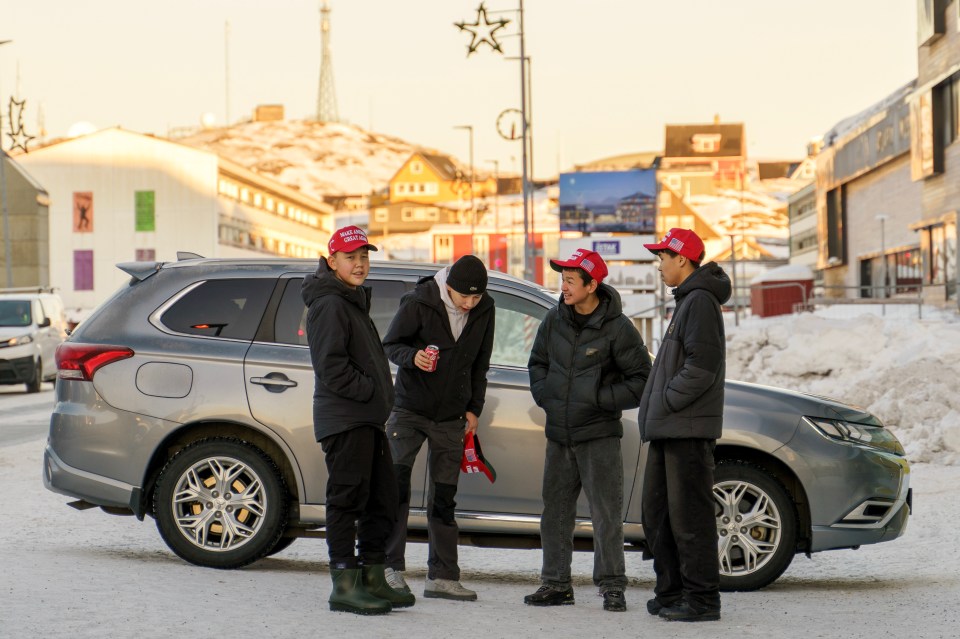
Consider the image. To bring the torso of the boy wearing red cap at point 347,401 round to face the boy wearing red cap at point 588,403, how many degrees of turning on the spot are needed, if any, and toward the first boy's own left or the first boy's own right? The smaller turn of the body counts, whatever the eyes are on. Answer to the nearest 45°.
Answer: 0° — they already face them

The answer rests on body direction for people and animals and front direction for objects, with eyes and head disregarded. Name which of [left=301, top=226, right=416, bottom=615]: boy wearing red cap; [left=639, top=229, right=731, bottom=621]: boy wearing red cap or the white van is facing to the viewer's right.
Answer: [left=301, top=226, right=416, bottom=615]: boy wearing red cap

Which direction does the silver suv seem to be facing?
to the viewer's right

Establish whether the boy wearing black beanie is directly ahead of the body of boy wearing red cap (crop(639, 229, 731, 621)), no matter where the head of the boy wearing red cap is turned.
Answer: yes

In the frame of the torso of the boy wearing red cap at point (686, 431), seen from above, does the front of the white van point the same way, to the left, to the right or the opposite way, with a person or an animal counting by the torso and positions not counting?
to the left

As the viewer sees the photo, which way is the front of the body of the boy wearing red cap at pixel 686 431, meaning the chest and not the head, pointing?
to the viewer's left

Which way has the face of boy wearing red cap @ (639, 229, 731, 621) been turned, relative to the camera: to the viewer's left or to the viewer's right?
to the viewer's left

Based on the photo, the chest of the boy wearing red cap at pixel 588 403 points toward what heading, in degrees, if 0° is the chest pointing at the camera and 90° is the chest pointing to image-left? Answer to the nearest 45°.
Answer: approximately 45°

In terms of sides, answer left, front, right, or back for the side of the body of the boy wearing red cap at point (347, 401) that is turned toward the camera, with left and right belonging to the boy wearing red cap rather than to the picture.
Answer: right

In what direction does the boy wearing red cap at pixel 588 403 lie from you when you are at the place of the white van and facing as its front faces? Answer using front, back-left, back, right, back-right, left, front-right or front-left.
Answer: front-left

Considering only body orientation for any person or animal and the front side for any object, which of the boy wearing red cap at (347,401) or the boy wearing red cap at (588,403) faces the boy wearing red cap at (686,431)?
the boy wearing red cap at (347,401)

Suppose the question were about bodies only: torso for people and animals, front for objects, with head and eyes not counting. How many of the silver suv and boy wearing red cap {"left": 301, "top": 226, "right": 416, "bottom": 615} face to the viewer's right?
2

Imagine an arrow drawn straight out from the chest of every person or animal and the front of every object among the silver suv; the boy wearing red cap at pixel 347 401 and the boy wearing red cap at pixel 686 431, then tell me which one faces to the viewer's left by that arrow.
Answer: the boy wearing red cap at pixel 686 431

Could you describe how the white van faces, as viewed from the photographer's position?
facing the viewer and to the left of the viewer
